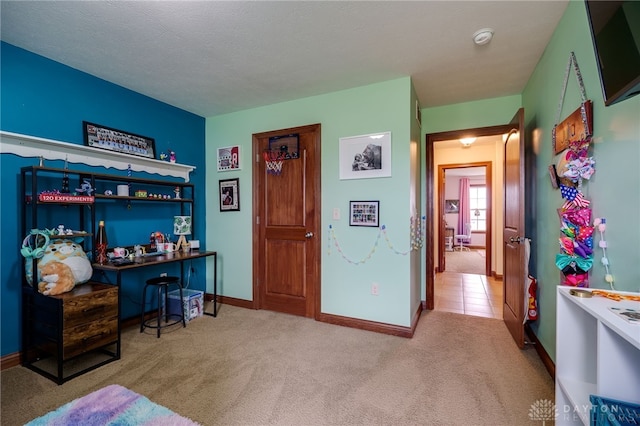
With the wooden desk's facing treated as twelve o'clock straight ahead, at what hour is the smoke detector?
The smoke detector is roughly at 12 o'clock from the wooden desk.

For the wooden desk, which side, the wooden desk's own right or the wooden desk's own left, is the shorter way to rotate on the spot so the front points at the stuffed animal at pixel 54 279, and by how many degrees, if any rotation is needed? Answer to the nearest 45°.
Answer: approximately 90° to the wooden desk's own right

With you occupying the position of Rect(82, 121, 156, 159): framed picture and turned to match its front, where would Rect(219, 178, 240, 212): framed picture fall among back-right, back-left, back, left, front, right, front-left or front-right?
front-left

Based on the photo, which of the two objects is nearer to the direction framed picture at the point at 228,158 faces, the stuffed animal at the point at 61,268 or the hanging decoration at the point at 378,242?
the stuffed animal

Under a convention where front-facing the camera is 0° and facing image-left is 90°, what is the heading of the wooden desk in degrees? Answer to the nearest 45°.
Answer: approximately 315°

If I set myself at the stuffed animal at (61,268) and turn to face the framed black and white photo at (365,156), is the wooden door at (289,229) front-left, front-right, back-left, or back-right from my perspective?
front-left

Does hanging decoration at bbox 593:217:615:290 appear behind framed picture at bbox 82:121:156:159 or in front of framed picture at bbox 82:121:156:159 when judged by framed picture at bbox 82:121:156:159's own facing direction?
in front

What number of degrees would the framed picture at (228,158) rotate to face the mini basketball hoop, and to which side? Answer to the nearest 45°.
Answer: approximately 90° to its left

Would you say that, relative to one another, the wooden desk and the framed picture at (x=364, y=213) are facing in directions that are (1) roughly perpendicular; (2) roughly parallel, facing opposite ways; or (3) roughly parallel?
roughly perpendicular

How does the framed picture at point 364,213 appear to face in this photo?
toward the camera

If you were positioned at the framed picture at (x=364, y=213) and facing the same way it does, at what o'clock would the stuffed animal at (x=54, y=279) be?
The stuffed animal is roughly at 2 o'clock from the framed picture.

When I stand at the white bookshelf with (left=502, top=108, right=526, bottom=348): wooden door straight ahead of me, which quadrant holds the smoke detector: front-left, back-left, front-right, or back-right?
front-left

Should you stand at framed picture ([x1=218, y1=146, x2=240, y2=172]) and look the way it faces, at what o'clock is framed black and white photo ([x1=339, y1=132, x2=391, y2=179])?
The framed black and white photo is roughly at 9 o'clock from the framed picture.

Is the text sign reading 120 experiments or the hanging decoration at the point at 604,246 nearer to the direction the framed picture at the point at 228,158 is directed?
the text sign reading 120 experiments

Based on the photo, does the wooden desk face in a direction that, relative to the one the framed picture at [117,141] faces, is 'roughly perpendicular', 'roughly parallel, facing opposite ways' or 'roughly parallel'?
roughly parallel

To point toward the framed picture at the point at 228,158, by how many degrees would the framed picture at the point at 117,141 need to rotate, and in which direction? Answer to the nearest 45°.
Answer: approximately 45° to its left
